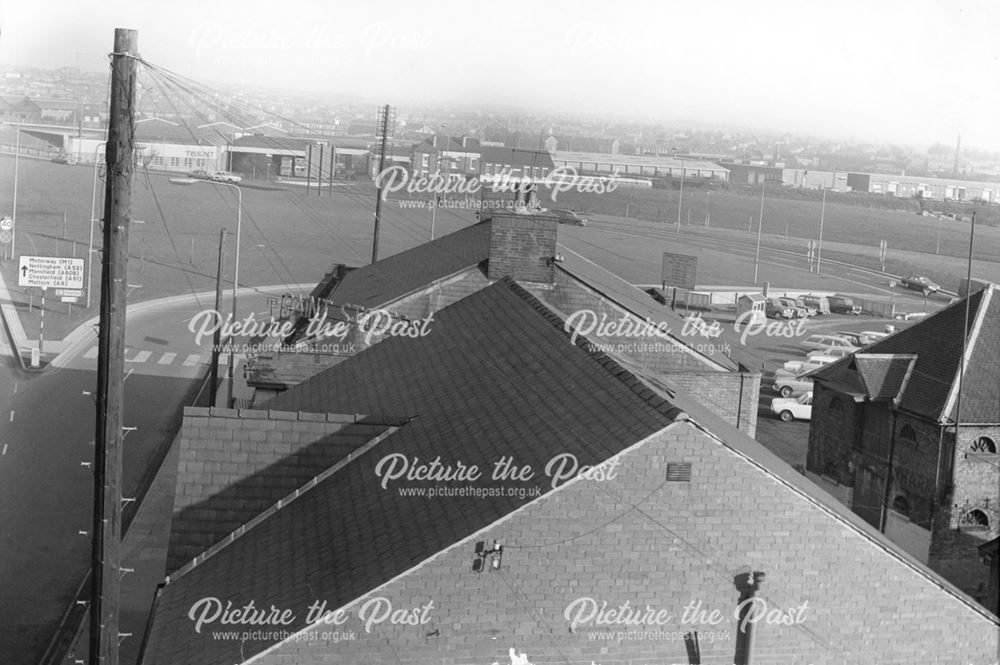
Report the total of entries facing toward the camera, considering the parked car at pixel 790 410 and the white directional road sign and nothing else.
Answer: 1

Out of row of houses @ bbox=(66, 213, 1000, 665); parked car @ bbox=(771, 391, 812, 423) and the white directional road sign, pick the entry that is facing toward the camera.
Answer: the white directional road sign

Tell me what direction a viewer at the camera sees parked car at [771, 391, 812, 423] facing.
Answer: facing to the left of the viewer

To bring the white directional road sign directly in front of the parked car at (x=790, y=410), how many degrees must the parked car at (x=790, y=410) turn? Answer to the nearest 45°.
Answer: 0° — it already faces it

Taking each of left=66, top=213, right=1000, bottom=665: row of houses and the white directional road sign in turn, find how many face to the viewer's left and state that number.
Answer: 1

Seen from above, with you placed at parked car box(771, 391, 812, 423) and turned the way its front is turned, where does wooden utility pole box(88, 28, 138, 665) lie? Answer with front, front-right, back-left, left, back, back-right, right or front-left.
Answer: left
